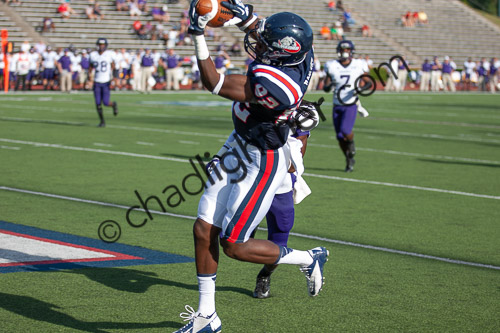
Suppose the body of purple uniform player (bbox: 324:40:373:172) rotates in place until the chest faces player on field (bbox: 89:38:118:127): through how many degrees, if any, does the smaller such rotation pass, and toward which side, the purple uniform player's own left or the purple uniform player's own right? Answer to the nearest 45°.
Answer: approximately 135° to the purple uniform player's own right

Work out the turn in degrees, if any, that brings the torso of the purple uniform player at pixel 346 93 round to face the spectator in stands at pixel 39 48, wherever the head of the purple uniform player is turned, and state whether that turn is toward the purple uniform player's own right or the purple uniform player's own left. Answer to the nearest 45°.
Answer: approximately 135° to the purple uniform player's own right

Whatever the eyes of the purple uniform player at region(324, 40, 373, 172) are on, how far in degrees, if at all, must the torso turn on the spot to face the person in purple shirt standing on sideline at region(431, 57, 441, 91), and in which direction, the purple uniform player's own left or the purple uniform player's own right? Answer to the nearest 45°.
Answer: approximately 180°

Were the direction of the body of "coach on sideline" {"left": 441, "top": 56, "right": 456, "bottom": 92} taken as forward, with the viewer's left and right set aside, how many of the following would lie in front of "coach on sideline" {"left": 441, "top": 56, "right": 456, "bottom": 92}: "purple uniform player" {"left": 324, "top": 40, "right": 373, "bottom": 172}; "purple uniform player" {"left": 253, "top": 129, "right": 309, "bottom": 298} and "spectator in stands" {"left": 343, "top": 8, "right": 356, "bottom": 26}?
2

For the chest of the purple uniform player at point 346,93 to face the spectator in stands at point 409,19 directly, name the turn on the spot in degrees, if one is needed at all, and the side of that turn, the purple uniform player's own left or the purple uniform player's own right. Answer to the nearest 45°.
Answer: approximately 180°

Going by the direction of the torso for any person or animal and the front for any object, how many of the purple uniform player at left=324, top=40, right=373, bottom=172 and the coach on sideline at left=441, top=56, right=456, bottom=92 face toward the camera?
2

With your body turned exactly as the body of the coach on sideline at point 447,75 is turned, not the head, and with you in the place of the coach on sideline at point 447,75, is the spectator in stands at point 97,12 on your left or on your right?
on your right

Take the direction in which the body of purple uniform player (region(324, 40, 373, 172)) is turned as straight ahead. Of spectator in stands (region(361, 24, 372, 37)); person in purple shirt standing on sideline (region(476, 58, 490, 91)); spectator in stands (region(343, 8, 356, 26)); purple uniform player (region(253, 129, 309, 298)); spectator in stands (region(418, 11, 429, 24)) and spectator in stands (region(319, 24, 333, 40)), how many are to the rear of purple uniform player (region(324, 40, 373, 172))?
5

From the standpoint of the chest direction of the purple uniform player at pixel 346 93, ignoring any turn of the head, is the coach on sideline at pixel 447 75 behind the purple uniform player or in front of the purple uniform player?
behind

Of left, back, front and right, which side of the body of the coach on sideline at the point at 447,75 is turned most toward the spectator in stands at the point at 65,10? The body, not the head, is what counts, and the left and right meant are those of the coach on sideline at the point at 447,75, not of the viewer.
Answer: right

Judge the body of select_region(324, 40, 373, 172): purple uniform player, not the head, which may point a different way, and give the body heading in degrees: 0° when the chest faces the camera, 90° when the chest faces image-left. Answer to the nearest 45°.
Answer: approximately 0°

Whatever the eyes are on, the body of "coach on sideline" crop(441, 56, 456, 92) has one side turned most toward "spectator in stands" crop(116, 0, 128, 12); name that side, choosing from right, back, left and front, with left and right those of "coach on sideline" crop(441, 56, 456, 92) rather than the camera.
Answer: right
